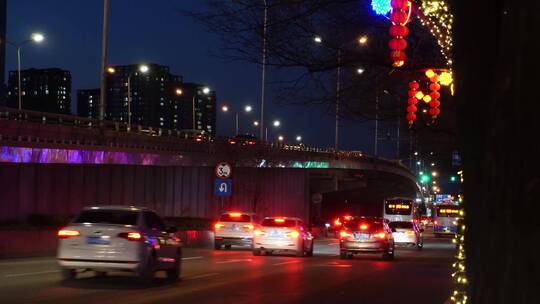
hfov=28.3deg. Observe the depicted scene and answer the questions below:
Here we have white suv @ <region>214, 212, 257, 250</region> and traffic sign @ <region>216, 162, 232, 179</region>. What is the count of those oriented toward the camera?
1

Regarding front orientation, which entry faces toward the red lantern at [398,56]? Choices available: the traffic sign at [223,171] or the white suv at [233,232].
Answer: the traffic sign

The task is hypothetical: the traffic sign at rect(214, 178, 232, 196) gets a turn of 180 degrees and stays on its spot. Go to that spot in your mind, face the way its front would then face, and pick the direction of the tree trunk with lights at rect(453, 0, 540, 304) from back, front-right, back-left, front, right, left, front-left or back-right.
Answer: back

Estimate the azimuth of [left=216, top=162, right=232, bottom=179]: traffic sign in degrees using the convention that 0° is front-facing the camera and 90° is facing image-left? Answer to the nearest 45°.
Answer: approximately 0°

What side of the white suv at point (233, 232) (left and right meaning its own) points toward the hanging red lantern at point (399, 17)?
back

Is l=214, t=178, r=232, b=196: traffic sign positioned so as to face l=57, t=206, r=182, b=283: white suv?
yes

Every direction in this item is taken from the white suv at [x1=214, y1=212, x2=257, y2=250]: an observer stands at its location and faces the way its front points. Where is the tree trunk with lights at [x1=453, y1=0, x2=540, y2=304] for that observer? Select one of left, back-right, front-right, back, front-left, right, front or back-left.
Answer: back

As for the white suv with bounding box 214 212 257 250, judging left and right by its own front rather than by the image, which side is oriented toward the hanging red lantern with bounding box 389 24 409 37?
back

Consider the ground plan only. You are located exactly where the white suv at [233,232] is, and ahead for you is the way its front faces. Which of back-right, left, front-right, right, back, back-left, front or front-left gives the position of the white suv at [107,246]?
back

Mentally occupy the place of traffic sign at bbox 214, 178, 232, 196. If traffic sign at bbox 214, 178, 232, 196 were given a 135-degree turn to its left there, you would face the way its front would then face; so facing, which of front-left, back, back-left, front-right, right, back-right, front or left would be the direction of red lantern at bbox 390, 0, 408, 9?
back-right

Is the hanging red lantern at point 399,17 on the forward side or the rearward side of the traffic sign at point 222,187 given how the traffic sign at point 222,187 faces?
on the forward side

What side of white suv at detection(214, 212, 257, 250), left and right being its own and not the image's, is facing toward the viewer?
back

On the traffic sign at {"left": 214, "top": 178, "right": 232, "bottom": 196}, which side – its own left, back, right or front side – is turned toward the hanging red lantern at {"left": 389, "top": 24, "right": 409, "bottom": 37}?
front

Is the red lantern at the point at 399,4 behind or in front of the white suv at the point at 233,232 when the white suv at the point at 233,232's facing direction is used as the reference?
behind
